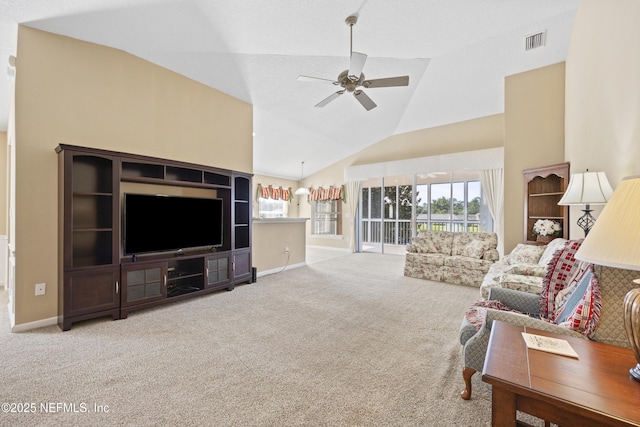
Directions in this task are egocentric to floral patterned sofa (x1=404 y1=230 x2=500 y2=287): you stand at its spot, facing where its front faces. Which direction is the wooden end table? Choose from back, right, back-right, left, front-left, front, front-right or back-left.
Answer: front-left

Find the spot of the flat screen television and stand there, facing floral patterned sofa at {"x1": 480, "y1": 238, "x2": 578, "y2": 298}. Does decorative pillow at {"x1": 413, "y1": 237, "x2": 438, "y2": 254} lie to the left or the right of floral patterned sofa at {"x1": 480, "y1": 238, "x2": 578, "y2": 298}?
left

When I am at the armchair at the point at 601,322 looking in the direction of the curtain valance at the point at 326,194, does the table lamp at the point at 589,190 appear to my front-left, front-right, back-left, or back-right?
front-right

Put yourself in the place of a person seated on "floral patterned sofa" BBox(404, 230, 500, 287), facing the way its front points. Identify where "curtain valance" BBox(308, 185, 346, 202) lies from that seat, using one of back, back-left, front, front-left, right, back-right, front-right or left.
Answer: right

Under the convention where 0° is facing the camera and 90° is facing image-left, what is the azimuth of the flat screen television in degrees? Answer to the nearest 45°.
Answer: approximately 315°

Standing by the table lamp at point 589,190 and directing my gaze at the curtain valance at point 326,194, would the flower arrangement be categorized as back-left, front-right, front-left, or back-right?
front-right

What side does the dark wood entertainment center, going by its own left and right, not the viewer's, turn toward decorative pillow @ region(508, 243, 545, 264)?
front

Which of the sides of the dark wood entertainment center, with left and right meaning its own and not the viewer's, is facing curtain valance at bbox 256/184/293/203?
left

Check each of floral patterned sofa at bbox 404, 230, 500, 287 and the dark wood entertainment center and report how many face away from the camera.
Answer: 0

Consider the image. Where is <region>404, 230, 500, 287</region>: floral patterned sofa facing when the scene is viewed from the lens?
facing the viewer and to the left of the viewer

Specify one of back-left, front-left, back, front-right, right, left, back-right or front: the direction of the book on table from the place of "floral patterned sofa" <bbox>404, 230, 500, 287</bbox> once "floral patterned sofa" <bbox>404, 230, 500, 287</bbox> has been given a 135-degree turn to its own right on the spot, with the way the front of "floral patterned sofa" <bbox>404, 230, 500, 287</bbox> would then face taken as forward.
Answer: back

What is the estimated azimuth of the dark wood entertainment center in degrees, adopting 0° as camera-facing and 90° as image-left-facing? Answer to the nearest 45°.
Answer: approximately 315°

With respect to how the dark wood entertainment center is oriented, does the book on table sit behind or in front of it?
in front

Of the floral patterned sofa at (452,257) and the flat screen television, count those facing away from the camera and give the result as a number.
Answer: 0

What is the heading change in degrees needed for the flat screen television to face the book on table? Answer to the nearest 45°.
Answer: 0° — it already faces it

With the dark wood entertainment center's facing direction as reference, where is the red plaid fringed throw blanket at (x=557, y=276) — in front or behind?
in front
